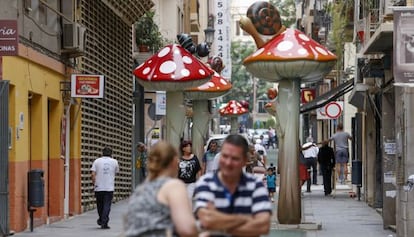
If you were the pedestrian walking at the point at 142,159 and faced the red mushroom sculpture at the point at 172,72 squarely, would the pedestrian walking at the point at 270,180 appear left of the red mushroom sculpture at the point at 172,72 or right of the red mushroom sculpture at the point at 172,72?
left

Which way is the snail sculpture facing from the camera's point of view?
to the viewer's left

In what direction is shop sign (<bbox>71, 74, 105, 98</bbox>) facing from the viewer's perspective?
toward the camera

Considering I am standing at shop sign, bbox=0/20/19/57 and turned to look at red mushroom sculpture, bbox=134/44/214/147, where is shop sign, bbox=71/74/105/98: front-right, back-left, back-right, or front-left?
front-left

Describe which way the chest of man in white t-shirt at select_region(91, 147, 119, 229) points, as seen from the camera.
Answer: away from the camera

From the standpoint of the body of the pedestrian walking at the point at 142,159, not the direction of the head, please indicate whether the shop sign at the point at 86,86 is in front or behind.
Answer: in front

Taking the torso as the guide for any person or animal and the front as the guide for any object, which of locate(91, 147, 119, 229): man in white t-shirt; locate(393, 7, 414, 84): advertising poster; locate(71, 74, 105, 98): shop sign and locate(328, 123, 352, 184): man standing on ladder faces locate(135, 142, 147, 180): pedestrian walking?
the man in white t-shirt

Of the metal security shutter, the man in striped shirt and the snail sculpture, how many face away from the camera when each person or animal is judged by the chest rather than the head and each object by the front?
0

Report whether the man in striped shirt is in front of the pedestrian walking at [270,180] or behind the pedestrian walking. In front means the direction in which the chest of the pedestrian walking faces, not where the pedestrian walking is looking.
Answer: in front

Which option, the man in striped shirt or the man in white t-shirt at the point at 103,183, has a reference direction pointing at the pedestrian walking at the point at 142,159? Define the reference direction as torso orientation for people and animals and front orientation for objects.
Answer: the man in white t-shirt

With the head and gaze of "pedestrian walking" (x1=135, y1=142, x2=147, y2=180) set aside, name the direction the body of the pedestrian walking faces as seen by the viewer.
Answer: toward the camera

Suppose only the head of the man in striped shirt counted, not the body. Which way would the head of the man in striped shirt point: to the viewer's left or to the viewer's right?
to the viewer's left
